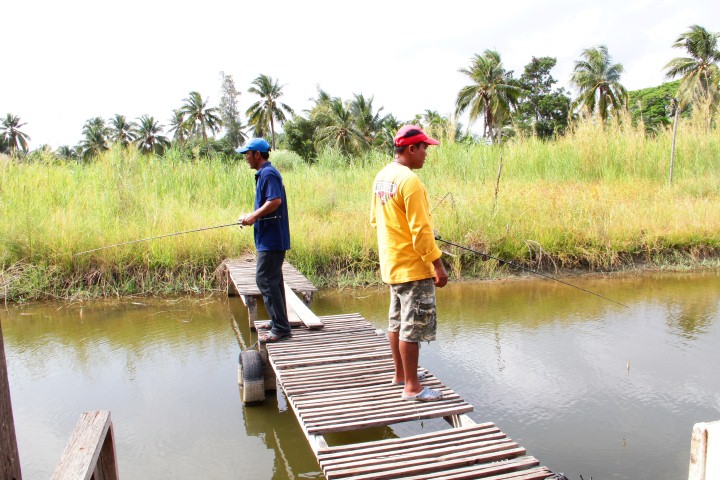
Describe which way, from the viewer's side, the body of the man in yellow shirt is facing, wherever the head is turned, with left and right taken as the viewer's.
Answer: facing away from the viewer and to the right of the viewer

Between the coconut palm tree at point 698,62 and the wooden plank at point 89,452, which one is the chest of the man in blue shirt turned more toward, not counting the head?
the wooden plank

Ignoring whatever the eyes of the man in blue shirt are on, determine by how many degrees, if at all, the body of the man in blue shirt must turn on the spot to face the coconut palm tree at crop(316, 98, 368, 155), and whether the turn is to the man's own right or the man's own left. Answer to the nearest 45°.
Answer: approximately 90° to the man's own right

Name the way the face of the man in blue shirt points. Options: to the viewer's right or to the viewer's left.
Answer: to the viewer's left

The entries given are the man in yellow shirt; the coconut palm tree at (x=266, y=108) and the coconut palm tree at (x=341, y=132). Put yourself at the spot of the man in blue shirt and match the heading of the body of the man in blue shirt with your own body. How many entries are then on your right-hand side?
2

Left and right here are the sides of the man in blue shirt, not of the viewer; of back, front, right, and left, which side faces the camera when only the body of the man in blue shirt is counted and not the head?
left

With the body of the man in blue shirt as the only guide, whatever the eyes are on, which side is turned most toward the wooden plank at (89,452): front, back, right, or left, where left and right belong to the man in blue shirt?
left

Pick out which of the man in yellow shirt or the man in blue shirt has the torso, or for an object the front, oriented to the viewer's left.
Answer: the man in blue shirt

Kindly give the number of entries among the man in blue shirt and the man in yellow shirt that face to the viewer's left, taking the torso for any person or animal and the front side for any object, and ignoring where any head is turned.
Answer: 1

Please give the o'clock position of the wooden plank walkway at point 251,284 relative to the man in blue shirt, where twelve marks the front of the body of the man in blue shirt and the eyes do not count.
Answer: The wooden plank walkway is roughly at 3 o'clock from the man in blue shirt.
